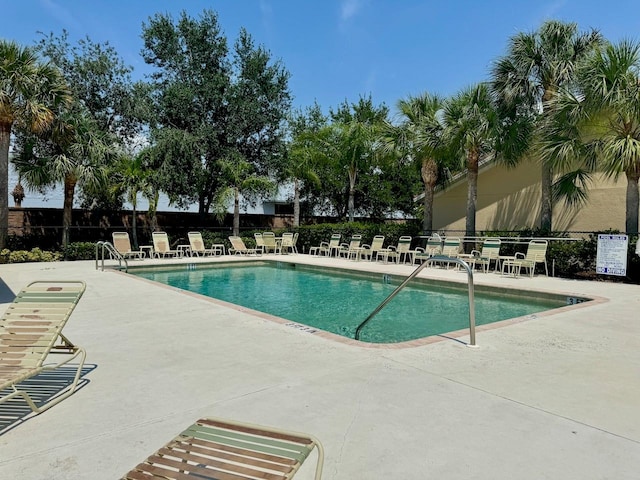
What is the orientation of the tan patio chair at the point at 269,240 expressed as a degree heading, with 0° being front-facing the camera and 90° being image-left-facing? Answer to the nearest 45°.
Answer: approximately 315°

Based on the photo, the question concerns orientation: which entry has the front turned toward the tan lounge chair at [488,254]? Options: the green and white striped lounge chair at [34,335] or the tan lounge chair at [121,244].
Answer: the tan lounge chair at [121,244]

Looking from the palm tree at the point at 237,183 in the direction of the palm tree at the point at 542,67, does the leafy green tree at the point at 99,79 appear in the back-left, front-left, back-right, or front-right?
back-right

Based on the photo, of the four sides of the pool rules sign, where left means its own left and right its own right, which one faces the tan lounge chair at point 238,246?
right

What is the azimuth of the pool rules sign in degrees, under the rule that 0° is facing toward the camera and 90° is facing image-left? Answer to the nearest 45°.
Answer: approximately 0°
